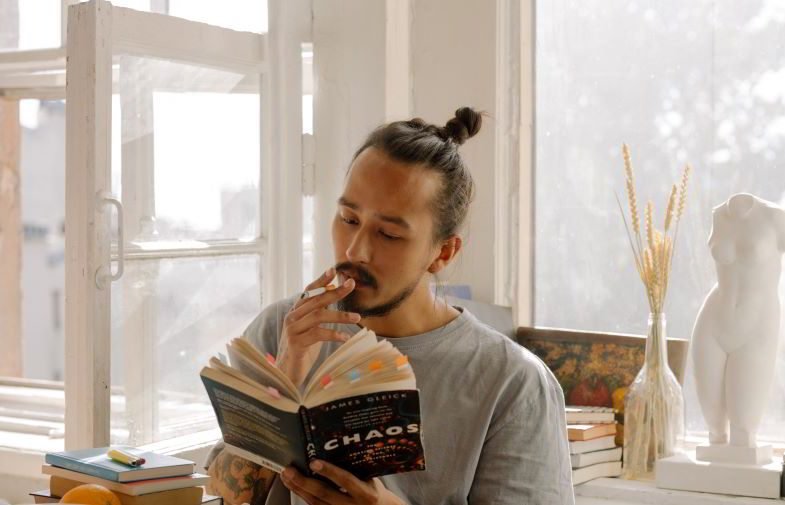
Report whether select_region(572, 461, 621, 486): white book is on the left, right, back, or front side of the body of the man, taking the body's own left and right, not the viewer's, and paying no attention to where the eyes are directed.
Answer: back

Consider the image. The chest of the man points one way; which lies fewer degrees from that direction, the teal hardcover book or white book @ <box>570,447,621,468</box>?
the teal hardcover book

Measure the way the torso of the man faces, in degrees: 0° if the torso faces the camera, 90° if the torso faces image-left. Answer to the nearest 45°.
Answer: approximately 45°

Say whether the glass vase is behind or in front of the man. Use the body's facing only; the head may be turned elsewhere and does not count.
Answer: behind

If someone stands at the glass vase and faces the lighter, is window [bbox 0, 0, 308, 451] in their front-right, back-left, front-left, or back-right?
front-right

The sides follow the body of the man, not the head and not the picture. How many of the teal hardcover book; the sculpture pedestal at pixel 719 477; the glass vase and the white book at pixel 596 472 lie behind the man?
3

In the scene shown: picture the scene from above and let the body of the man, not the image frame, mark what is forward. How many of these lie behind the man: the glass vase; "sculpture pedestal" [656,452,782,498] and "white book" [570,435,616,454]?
3

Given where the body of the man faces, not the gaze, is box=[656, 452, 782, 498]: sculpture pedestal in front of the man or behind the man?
behind

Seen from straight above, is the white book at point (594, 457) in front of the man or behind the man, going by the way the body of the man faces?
behind

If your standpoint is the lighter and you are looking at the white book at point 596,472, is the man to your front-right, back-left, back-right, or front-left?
front-right

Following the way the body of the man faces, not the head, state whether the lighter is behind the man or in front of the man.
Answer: in front

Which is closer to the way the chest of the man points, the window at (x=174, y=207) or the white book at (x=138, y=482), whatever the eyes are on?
the white book

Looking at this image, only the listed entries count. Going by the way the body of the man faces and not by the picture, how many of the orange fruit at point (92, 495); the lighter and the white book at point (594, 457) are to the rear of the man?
1

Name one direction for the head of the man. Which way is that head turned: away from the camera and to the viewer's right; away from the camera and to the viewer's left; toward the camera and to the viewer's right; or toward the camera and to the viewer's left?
toward the camera and to the viewer's left
